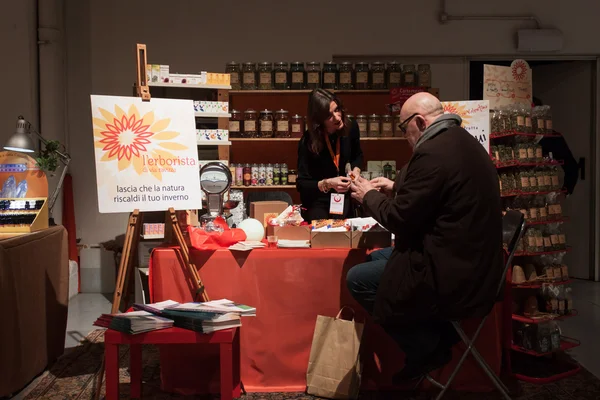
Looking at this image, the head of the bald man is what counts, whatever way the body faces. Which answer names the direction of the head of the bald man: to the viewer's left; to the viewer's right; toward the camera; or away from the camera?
to the viewer's left

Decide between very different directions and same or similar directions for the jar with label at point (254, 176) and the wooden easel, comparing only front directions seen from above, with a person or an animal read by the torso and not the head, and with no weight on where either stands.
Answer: same or similar directions

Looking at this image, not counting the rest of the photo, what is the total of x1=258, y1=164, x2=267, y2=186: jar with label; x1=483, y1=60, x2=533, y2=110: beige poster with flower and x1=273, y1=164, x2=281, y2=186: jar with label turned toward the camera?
3

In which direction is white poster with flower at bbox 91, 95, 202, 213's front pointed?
toward the camera

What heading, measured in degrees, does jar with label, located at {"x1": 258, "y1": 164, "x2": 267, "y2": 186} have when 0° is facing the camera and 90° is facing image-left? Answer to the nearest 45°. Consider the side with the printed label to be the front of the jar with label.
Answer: approximately 0°

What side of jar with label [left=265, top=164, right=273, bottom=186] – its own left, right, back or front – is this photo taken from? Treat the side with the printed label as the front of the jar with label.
front

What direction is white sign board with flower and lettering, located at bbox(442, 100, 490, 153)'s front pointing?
toward the camera

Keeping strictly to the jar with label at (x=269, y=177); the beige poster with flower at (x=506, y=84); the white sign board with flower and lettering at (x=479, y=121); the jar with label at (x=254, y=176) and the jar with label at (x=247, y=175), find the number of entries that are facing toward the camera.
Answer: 5

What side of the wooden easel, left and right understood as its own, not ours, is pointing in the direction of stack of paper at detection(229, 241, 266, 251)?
left

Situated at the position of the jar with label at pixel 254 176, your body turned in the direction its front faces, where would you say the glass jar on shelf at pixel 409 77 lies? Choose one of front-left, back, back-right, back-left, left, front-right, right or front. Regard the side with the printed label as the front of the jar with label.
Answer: left

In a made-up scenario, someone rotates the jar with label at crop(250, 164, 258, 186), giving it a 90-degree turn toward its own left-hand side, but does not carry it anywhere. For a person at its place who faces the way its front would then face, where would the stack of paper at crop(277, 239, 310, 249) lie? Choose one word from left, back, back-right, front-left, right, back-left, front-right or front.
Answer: right

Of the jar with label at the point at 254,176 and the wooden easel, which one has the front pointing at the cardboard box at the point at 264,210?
the jar with label

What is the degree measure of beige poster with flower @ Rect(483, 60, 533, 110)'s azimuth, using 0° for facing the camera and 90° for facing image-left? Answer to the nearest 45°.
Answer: approximately 0°
